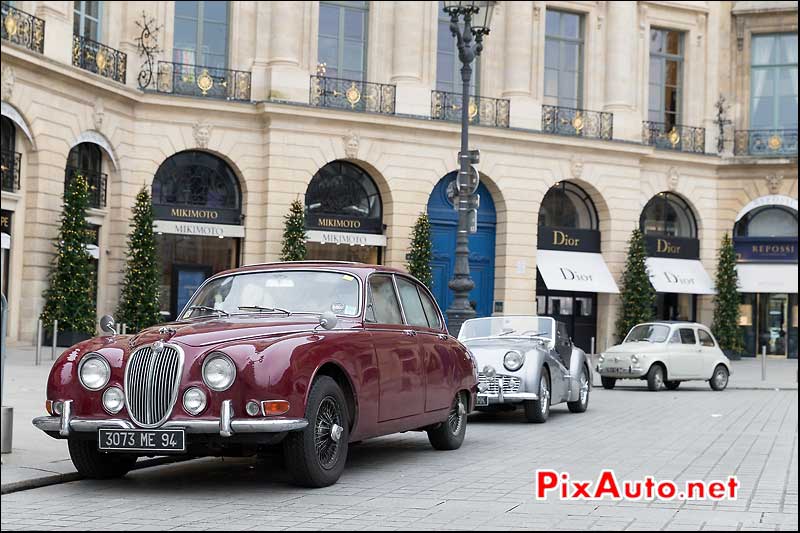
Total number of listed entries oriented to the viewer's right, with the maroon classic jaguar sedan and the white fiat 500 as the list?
0

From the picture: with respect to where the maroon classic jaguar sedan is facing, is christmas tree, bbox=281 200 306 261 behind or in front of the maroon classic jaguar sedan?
behind

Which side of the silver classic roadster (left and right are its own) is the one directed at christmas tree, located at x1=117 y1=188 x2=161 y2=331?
right

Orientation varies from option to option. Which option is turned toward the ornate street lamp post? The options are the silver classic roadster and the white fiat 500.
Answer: the white fiat 500

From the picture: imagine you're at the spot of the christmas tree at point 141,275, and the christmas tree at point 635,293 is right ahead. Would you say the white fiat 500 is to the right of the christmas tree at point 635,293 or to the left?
right

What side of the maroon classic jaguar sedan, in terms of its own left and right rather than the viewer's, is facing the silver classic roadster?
back

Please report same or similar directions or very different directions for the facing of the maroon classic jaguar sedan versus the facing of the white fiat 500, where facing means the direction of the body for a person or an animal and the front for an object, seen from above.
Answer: same or similar directions

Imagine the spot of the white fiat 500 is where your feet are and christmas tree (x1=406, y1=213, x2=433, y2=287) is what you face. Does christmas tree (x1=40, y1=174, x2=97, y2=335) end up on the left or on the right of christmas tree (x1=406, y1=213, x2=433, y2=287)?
left

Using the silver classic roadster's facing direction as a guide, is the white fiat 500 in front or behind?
behind

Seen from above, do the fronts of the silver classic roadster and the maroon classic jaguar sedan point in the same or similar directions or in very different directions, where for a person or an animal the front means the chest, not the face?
same or similar directions

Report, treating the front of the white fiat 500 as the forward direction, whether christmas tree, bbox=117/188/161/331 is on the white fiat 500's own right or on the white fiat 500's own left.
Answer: on the white fiat 500's own right

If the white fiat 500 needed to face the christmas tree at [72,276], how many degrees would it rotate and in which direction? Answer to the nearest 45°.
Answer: approximately 45° to its right

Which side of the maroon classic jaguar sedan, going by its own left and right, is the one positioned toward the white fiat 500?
back

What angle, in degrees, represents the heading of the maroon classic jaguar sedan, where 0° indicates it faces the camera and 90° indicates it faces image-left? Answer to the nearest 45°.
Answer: approximately 45°

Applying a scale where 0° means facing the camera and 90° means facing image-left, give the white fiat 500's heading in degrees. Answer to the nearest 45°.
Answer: approximately 45°

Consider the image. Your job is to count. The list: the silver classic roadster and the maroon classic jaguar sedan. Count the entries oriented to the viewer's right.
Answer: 0

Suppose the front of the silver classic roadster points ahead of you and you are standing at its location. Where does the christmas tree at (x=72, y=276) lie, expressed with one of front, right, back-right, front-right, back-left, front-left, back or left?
right

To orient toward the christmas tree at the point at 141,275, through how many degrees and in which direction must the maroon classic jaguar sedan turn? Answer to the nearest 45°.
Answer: approximately 135° to its right

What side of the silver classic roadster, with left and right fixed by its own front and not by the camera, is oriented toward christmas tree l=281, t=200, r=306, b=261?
right
